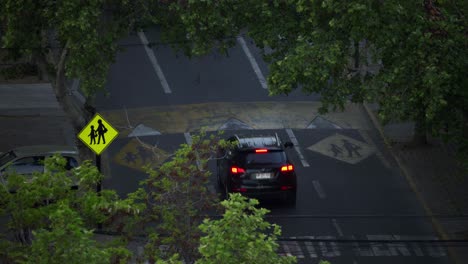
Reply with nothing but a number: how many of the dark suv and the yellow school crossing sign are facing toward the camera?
1

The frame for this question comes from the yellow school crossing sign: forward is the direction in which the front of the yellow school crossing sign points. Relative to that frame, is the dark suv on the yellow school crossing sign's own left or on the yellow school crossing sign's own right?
on the yellow school crossing sign's own left

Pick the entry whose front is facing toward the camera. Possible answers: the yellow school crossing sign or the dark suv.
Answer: the yellow school crossing sign

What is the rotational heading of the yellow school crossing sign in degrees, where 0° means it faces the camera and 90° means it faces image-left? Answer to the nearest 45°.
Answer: approximately 0°

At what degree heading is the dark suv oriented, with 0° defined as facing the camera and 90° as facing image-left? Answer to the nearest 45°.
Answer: approximately 180°

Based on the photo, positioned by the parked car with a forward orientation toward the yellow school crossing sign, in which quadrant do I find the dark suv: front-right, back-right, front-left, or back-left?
front-left

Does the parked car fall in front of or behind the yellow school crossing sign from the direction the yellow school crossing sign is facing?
behind

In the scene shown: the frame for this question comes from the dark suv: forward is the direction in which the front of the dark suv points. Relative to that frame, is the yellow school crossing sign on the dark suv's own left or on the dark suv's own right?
on the dark suv's own left

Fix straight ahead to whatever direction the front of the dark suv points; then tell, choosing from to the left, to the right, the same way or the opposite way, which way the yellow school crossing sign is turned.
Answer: the opposite way

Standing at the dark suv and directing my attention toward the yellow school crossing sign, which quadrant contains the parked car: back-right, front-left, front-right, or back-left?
front-right

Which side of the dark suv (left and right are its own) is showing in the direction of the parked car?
left
